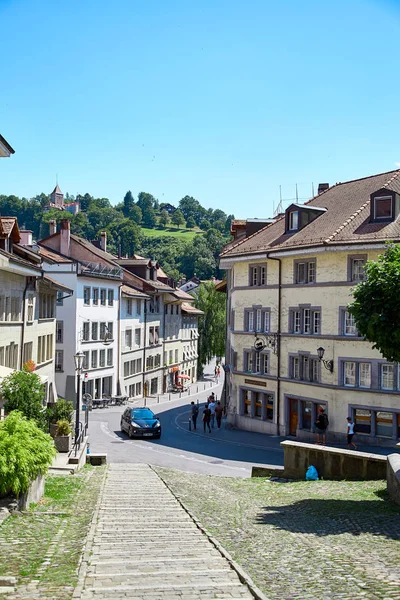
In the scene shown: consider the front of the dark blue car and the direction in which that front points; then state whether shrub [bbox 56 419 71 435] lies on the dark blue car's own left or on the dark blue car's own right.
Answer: on the dark blue car's own right

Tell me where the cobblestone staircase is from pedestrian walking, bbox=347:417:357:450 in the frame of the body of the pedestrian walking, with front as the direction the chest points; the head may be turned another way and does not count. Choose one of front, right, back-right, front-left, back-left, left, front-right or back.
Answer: left

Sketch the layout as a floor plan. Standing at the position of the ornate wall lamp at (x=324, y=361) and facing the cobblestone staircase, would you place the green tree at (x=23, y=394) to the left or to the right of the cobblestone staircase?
right

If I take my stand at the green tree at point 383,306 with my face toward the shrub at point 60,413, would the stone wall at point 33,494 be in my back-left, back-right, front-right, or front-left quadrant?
front-left

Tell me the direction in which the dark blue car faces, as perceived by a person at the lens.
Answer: facing the viewer and to the right of the viewer

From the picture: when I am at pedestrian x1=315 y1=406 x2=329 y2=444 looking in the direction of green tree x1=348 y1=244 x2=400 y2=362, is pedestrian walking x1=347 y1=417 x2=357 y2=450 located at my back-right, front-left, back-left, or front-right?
front-left

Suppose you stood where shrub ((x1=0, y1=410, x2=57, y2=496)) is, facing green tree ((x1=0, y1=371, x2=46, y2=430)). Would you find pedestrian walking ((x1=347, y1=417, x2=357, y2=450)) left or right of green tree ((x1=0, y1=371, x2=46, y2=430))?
right
